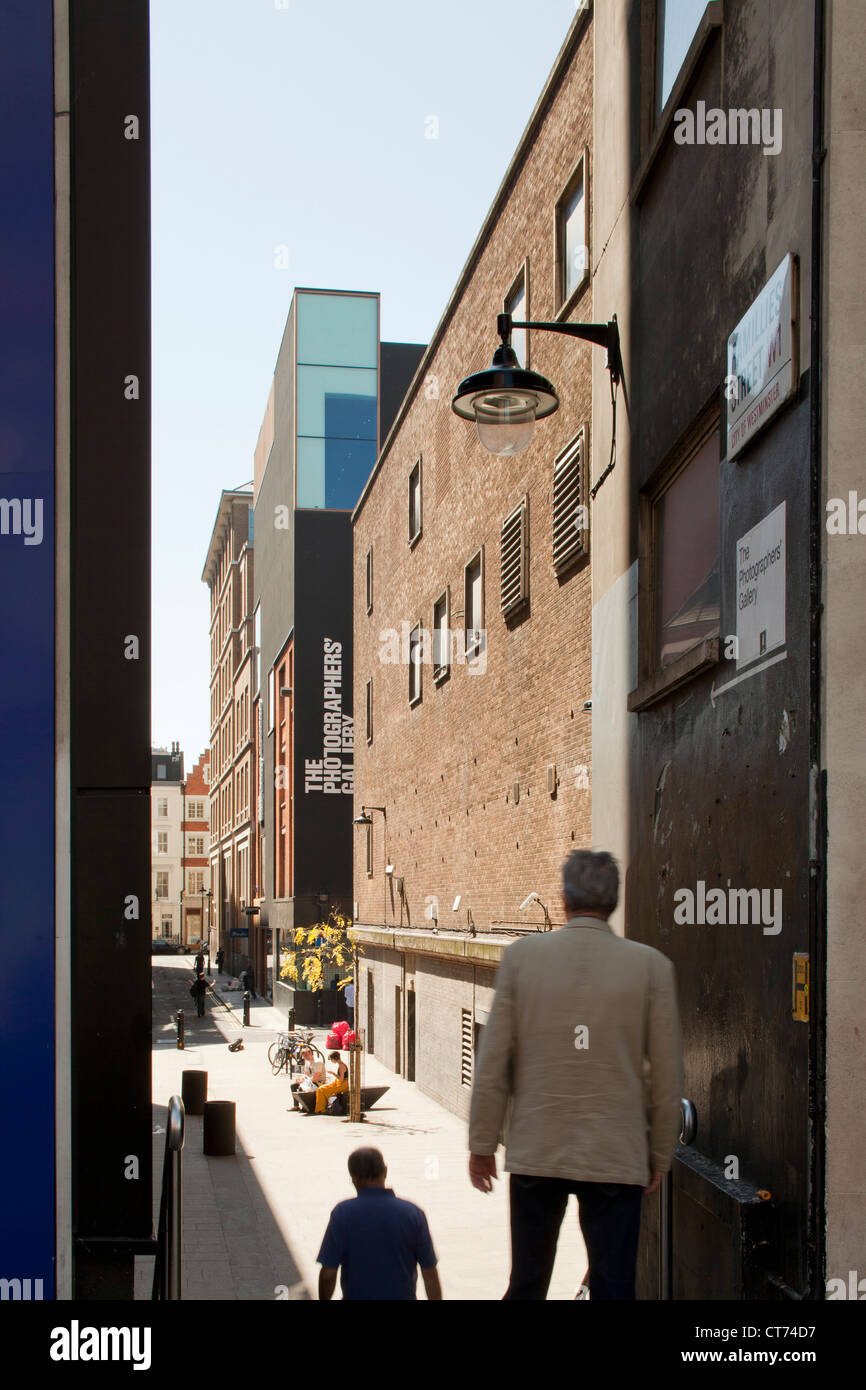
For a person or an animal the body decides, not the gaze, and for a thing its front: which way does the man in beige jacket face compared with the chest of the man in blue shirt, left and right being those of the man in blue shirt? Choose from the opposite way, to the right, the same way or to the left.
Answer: the same way

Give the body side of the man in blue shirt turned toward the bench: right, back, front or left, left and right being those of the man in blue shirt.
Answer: front

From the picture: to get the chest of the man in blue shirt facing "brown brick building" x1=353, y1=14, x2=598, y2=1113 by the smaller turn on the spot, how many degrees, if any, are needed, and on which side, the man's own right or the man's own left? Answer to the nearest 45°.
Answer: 0° — they already face it

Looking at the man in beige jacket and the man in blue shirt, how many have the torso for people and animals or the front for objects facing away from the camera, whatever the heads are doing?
2

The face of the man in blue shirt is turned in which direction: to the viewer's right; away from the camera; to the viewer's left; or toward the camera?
away from the camera

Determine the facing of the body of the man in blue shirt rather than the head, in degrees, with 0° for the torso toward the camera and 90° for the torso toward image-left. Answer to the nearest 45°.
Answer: approximately 180°

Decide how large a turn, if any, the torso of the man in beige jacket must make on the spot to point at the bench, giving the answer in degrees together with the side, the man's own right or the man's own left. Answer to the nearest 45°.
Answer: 0° — they already face it

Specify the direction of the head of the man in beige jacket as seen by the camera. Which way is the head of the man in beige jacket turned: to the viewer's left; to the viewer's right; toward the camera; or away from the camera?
away from the camera

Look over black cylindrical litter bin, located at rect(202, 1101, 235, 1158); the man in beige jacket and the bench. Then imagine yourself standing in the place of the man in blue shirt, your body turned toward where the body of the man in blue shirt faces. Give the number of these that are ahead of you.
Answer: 2

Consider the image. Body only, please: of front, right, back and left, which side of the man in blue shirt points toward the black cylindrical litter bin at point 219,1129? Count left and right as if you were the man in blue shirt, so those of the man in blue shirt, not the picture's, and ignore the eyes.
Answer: front

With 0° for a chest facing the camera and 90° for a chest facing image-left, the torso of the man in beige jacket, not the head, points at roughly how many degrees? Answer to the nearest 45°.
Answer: approximately 180°

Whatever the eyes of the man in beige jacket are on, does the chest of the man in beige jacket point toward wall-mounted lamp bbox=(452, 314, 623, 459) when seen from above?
yes
